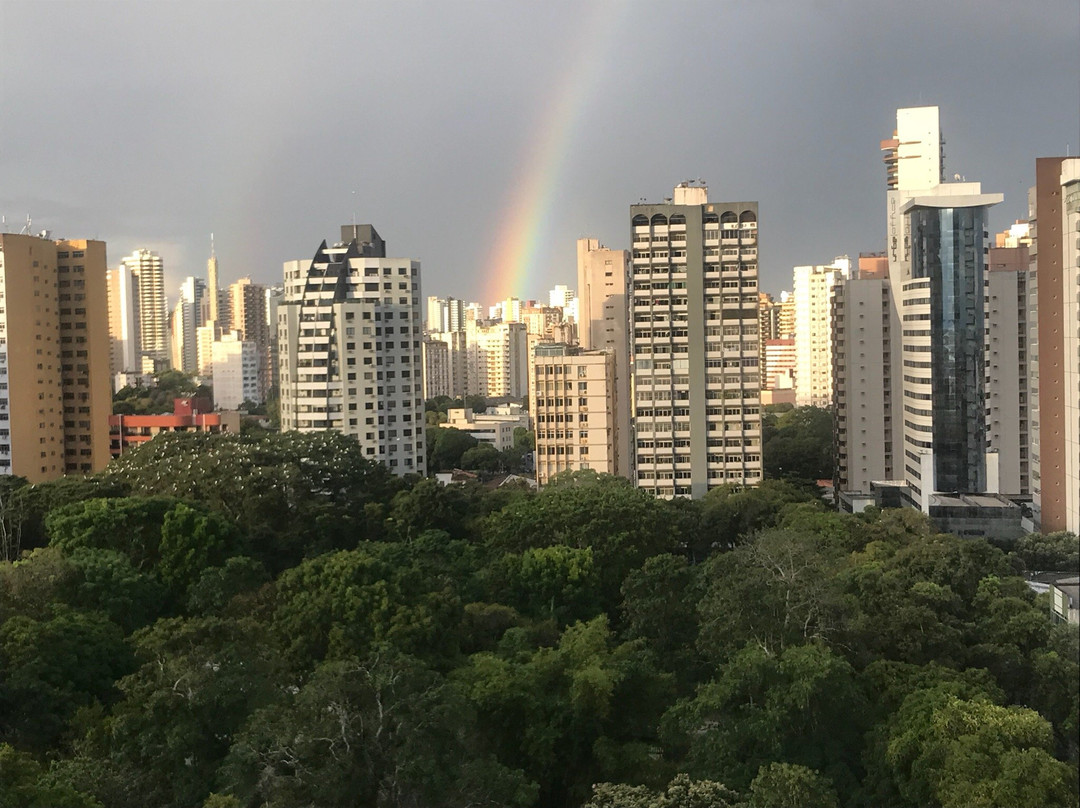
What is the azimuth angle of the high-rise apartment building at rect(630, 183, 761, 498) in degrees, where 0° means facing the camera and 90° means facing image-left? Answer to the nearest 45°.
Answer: approximately 0°

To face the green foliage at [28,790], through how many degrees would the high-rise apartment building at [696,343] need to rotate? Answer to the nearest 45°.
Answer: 0° — it already faces it

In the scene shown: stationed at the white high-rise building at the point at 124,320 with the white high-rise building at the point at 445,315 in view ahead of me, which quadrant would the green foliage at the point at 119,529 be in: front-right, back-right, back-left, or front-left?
back-right

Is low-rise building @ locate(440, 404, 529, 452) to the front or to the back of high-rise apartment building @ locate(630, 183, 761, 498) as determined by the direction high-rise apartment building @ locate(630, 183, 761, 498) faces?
to the back

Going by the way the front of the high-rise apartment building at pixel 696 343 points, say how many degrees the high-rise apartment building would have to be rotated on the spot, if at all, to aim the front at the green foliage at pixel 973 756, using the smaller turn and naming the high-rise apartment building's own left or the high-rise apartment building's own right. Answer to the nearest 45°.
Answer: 0° — it already faces it

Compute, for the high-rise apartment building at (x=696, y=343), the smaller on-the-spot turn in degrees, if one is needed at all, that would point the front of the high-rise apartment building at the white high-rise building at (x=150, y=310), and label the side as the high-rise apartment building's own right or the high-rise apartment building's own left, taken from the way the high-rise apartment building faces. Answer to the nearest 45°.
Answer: approximately 135° to the high-rise apartment building's own right

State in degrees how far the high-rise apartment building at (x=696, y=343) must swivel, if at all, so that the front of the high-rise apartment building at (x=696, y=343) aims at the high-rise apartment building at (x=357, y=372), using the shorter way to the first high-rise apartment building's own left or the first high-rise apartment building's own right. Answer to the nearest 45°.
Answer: approximately 90° to the first high-rise apartment building's own right

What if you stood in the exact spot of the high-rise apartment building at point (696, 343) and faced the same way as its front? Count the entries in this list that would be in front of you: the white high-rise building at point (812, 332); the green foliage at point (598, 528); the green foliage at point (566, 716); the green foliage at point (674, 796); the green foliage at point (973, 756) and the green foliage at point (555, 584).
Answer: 5
